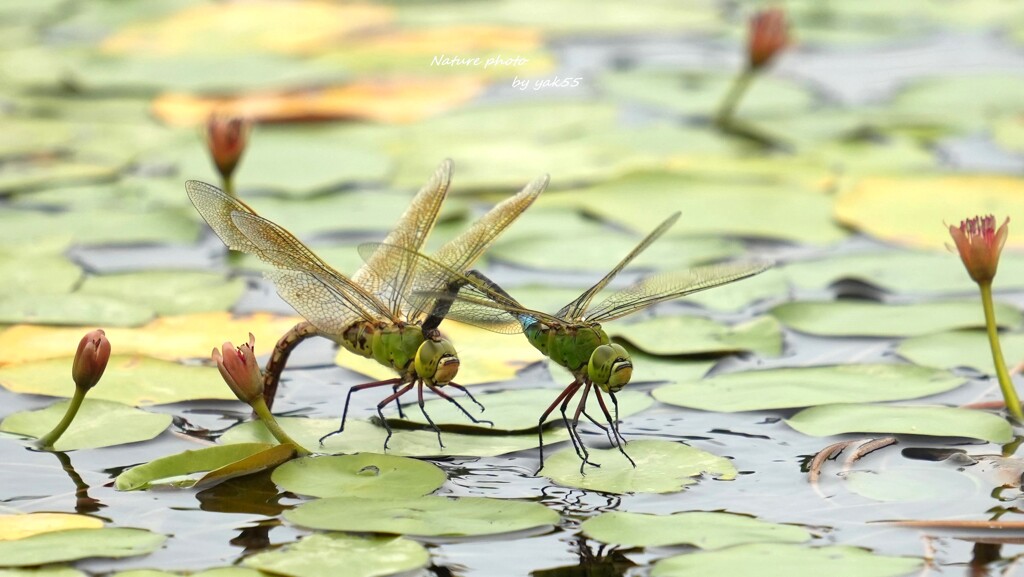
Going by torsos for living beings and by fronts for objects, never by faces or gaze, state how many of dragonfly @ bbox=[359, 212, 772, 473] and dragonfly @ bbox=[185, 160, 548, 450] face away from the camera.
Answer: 0

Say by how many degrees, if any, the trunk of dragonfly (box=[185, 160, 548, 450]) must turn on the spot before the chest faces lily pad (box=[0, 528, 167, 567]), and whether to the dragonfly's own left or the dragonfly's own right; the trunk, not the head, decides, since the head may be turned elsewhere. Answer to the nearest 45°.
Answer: approximately 90° to the dragonfly's own right

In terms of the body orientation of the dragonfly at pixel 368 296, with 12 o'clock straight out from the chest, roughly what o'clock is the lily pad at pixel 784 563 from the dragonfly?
The lily pad is roughly at 12 o'clock from the dragonfly.

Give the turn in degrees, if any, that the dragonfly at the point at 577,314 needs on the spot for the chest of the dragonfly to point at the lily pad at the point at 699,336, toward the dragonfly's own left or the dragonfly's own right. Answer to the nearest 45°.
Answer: approximately 90° to the dragonfly's own left

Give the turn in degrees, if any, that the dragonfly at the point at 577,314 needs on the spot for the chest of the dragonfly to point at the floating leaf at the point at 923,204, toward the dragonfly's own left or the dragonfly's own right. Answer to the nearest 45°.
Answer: approximately 90° to the dragonfly's own left

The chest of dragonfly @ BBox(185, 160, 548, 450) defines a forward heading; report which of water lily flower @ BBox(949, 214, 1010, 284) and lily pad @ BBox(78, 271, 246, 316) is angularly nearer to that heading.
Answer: the water lily flower

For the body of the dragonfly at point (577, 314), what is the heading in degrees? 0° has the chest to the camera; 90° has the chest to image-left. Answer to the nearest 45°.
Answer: approximately 315°

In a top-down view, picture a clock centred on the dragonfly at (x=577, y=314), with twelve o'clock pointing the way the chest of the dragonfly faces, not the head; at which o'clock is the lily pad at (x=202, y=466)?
The lily pad is roughly at 4 o'clock from the dragonfly.

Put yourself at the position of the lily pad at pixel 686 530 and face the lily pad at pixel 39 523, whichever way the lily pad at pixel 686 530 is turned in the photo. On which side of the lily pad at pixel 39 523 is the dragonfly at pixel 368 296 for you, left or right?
right

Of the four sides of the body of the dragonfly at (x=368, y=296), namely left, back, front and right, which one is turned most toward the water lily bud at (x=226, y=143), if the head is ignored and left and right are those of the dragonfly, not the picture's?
back

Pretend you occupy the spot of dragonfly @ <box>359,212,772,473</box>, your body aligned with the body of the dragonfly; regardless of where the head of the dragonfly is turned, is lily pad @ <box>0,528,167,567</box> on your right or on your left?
on your right

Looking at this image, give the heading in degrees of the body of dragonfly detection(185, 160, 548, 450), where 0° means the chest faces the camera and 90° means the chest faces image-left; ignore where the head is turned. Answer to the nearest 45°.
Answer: approximately 315°

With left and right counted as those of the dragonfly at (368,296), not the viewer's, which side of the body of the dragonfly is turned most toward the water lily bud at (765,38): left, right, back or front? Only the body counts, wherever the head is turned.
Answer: left

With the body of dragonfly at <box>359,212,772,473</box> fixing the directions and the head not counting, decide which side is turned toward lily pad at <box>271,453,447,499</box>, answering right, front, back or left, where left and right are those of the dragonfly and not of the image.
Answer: right
